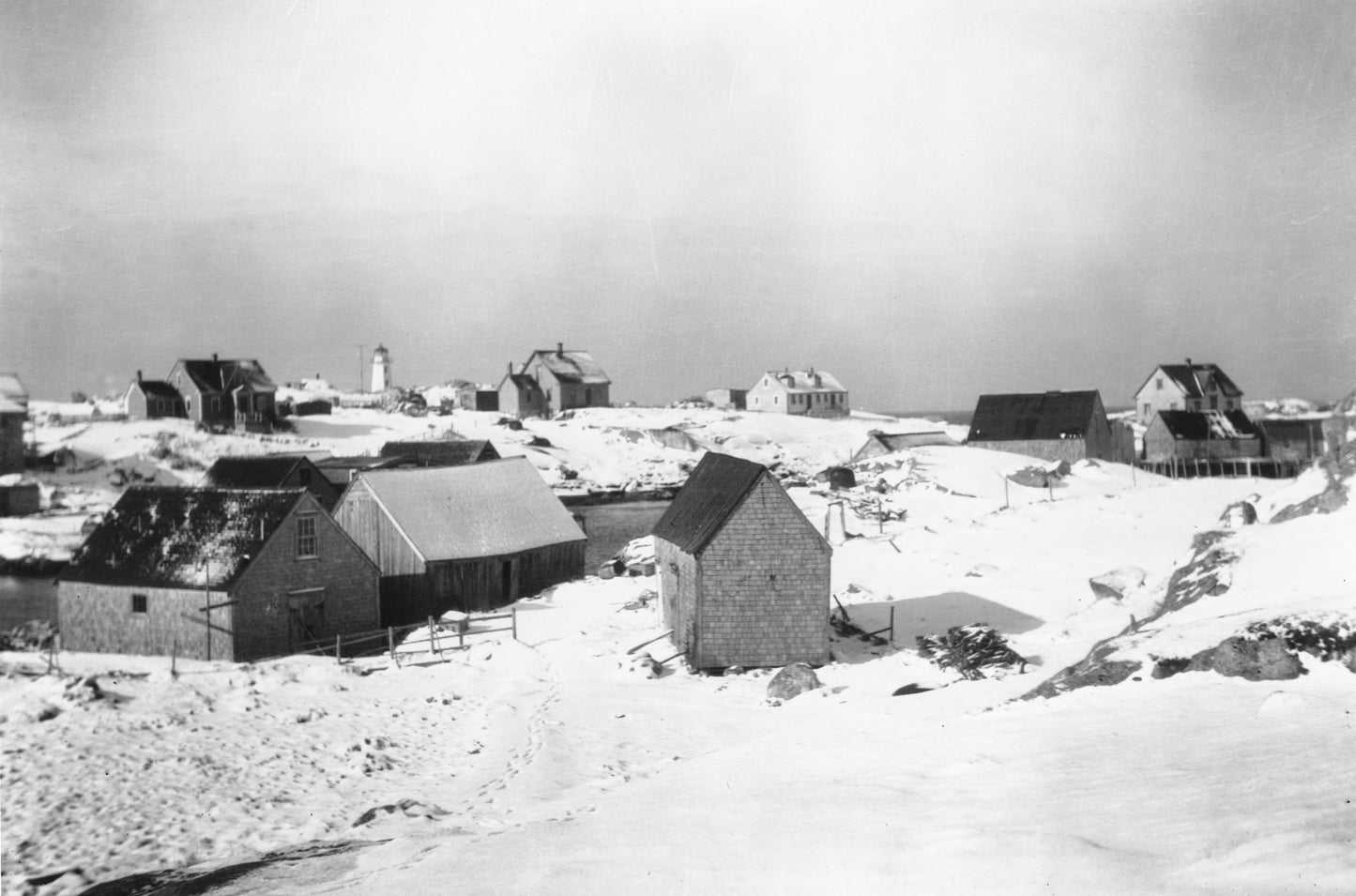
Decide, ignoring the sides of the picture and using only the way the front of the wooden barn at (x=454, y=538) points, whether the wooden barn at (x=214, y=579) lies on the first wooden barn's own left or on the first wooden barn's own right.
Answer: on the first wooden barn's own right
